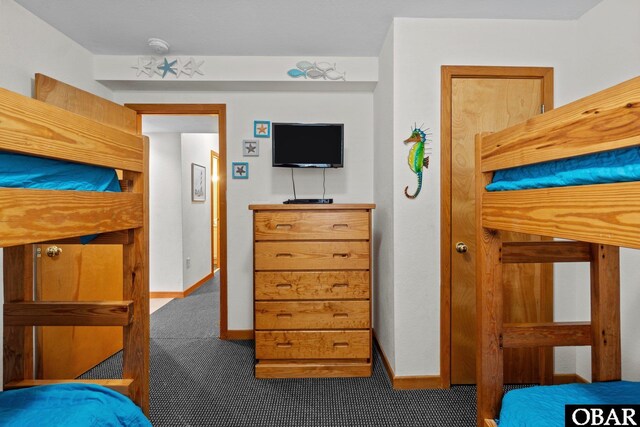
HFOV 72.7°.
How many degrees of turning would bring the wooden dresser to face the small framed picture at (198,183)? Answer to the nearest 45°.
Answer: approximately 135° to its right

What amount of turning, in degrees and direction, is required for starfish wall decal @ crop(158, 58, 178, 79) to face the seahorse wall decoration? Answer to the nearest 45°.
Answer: approximately 45° to its left

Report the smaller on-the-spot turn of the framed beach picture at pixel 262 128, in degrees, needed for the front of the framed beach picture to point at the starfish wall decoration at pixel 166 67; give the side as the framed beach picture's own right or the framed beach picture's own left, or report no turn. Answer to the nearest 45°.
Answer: approximately 90° to the framed beach picture's own right

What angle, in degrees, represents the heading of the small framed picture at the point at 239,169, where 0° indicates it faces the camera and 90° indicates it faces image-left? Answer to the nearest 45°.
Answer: approximately 0°

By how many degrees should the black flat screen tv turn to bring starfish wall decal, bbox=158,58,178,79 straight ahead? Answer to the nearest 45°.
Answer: approximately 90° to its right

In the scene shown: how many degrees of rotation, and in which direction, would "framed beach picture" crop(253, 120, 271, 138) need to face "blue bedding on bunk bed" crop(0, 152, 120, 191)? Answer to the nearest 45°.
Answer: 0° — it already faces it
